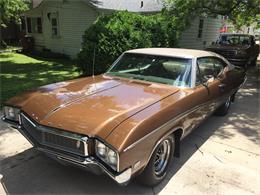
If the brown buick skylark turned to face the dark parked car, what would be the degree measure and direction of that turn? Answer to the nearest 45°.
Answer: approximately 180°

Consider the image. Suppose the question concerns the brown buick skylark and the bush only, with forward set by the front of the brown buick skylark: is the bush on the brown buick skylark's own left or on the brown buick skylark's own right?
on the brown buick skylark's own right

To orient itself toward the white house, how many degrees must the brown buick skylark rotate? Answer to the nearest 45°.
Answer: approximately 135° to its right

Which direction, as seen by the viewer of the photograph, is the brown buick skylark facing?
facing the viewer and to the left of the viewer

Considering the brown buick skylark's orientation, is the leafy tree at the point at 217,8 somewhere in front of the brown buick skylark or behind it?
behind
